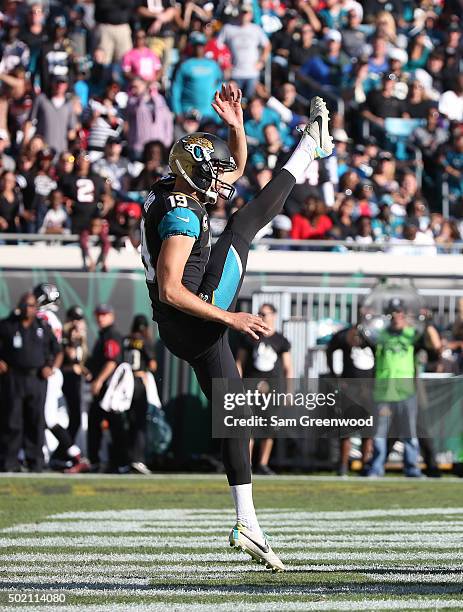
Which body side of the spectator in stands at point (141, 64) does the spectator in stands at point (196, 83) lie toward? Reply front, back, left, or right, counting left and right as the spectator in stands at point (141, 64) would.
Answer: left

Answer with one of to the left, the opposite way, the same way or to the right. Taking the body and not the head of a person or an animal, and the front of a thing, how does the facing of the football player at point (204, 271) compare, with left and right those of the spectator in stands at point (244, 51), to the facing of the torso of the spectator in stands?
to the left

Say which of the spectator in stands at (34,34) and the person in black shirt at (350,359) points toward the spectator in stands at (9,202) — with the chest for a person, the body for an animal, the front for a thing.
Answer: the spectator in stands at (34,34)

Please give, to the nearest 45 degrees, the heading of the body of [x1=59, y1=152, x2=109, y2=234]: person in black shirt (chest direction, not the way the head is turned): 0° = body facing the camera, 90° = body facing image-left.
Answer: approximately 0°

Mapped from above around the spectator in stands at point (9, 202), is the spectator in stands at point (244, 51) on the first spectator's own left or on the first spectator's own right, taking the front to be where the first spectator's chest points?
on the first spectator's own left

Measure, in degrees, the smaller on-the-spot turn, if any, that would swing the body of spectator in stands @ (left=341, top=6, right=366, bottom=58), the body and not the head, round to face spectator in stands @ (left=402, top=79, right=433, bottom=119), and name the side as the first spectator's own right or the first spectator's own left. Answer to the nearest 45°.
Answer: approximately 45° to the first spectator's own left

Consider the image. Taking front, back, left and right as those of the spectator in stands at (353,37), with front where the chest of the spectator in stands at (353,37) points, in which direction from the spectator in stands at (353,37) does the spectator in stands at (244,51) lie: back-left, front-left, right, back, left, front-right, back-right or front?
front-right

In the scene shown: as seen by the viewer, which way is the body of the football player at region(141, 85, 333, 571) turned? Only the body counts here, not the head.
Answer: to the viewer's right

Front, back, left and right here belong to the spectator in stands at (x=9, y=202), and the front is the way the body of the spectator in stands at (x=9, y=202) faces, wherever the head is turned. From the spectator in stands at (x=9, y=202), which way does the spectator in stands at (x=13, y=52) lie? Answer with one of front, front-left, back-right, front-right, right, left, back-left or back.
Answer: back

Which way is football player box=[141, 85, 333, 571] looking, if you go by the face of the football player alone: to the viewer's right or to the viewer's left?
to the viewer's right
